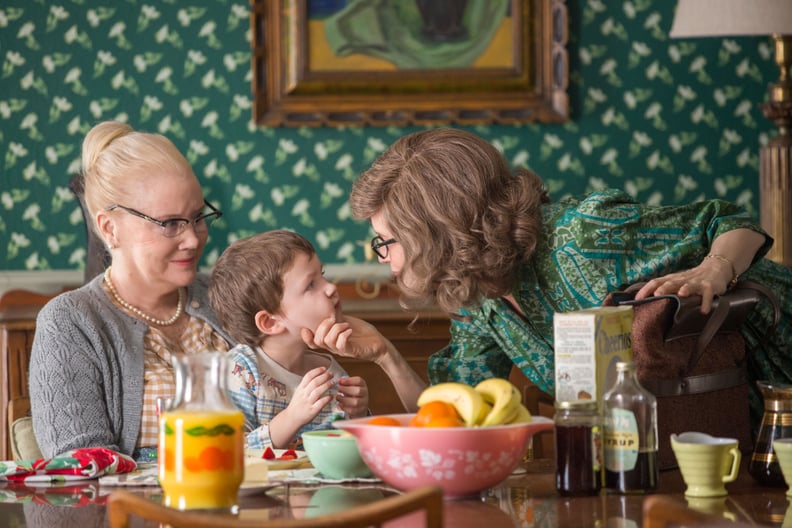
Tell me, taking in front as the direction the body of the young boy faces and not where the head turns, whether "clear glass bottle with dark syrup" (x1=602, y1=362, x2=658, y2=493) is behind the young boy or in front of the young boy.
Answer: in front

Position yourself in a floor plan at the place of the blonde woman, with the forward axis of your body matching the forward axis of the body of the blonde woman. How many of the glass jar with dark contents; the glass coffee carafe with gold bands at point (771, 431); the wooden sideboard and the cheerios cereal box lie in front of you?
3

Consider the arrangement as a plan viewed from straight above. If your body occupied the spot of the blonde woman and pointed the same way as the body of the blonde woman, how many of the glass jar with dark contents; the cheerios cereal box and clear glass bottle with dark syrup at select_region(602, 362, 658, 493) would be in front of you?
3

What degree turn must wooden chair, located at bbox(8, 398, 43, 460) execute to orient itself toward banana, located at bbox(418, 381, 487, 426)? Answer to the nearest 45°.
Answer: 0° — it already faces it

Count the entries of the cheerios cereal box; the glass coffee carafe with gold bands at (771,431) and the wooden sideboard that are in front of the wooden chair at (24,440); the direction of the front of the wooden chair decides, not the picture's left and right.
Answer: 2

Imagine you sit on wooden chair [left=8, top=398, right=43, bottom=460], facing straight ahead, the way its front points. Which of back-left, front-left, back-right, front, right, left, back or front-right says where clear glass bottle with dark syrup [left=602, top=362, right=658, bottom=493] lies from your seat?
front

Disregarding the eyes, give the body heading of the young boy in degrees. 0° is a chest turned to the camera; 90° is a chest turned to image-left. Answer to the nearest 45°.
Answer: approximately 315°

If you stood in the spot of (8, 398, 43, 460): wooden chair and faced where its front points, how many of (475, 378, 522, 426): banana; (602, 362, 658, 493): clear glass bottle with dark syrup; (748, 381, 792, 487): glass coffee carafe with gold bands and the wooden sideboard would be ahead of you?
3

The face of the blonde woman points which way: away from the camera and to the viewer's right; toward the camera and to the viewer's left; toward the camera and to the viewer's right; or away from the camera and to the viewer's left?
toward the camera and to the viewer's right

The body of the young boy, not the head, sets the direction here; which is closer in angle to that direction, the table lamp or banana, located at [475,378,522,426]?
the banana

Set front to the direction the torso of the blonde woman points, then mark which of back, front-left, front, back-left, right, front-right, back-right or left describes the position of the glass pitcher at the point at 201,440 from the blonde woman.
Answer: front-right

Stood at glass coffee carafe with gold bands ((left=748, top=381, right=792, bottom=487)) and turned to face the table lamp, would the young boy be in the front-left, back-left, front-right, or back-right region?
front-left

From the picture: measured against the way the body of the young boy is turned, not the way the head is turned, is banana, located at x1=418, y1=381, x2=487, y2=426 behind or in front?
in front

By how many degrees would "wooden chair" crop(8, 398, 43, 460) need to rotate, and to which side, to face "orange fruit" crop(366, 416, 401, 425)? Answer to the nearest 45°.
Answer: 0° — it already faces it
